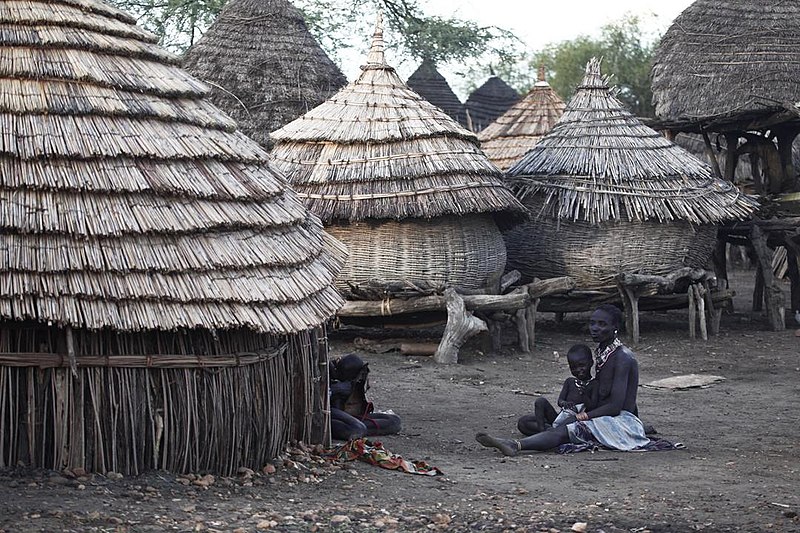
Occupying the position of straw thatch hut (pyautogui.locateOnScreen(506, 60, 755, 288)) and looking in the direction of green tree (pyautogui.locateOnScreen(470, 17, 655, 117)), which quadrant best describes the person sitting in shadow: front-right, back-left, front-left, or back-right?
back-left

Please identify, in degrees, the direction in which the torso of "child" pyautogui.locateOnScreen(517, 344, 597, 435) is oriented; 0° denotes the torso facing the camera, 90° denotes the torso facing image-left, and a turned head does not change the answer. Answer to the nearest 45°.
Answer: approximately 45°

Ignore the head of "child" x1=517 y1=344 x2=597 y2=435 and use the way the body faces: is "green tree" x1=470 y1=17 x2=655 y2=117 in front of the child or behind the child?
behind

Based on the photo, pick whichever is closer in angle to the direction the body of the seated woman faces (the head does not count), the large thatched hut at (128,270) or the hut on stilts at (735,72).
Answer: the large thatched hut

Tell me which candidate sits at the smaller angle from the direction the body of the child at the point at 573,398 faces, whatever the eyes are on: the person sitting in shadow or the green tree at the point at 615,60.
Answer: the person sitting in shadow

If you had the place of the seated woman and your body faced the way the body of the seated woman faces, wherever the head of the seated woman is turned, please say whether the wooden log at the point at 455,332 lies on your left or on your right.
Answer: on your right

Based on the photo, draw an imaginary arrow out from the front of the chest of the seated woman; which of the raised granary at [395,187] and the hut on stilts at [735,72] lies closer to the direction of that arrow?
the raised granary
